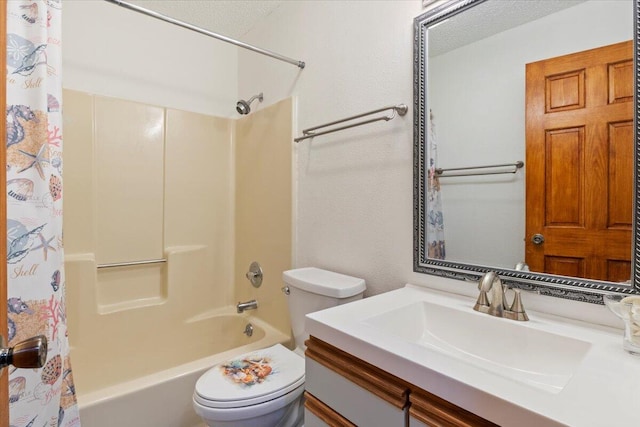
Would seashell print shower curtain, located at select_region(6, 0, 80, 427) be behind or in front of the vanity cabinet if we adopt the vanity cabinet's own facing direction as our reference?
in front

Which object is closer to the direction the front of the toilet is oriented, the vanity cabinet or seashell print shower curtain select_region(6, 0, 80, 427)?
the seashell print shower curtain

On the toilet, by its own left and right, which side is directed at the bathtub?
right

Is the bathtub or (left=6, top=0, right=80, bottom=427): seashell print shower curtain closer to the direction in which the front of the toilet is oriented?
the seashell print shower curtain

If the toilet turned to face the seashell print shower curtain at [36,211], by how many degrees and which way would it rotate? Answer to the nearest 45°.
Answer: approximately 45° to its right

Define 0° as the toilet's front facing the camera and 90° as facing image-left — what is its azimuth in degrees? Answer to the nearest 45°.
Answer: approximately 45°

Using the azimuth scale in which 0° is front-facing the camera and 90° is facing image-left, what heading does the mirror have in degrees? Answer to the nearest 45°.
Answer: approximately 45°

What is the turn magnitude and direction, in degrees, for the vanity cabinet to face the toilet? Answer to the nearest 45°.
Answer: approximately 90° to its right

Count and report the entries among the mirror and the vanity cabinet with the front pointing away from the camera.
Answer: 0

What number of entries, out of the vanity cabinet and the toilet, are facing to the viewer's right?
0

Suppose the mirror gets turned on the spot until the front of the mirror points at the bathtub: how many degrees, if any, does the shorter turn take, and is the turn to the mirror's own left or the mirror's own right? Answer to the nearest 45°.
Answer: approximately 45° to the mirror's own right
